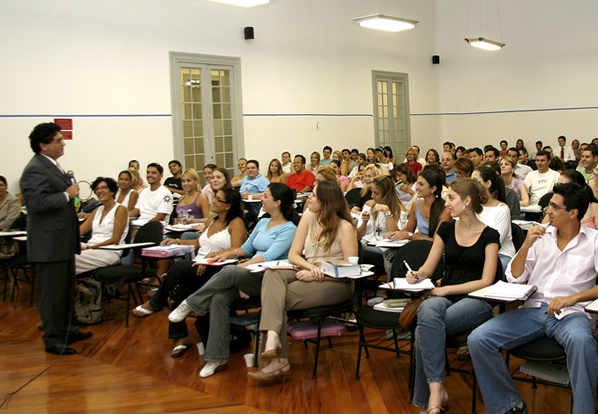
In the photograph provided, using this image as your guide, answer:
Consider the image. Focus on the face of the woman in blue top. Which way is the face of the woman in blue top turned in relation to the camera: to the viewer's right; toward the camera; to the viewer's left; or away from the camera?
to the viewer's left

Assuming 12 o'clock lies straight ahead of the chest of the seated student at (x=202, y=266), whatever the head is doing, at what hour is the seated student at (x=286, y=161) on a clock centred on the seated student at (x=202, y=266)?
the seated student at (x=286, y=161) is roughly at 5 o'clock from the seated student at (x=202, y=266).

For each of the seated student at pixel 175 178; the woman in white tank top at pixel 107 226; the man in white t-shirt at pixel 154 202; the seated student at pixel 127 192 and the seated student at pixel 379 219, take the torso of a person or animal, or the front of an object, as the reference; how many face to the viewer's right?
0

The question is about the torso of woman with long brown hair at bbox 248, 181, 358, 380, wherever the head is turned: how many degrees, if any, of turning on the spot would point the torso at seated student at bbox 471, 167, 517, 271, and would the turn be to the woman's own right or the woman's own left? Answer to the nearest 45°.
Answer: approximately 135° to the woman's own left

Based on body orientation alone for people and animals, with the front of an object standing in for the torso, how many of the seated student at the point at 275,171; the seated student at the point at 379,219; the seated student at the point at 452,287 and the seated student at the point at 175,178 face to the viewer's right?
0

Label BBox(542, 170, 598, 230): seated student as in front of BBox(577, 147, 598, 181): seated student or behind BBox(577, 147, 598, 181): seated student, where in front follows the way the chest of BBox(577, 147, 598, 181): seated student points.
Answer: in front

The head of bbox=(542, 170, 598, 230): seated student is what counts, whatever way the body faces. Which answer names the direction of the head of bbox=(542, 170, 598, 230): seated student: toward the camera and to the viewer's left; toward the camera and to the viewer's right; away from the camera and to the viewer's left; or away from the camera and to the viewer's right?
toward the camera and to the viewer's left

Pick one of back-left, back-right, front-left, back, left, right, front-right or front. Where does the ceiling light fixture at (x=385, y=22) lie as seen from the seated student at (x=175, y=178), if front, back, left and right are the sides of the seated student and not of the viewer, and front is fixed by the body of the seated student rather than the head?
back-left

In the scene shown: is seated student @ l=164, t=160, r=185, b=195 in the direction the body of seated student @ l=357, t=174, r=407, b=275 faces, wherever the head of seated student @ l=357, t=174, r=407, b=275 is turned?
no

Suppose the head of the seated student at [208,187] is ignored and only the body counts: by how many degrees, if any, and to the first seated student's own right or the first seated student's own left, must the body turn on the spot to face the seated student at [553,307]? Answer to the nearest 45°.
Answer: approximately 45° to the first seated student's own left

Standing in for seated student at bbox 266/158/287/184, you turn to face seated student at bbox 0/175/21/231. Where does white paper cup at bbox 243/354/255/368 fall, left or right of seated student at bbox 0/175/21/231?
left

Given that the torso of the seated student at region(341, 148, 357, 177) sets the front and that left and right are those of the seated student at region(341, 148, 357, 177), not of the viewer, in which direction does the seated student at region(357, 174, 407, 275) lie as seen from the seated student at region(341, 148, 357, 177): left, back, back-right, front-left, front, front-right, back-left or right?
front-left

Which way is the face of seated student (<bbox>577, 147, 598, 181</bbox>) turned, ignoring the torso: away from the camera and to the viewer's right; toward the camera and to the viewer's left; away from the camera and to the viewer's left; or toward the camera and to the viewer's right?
toward the camera and to the viewer's left

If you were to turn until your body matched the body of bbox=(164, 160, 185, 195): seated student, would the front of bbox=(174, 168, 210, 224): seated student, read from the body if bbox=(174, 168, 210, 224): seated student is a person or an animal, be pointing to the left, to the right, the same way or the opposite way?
the same way

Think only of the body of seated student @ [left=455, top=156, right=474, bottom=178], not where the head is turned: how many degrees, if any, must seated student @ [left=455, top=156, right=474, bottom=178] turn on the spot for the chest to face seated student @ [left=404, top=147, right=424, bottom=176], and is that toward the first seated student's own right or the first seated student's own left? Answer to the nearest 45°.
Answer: approximately 135° to the first seated student's own right

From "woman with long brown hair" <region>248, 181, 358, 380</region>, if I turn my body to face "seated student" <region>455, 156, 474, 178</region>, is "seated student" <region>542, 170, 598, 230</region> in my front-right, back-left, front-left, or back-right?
front-right
